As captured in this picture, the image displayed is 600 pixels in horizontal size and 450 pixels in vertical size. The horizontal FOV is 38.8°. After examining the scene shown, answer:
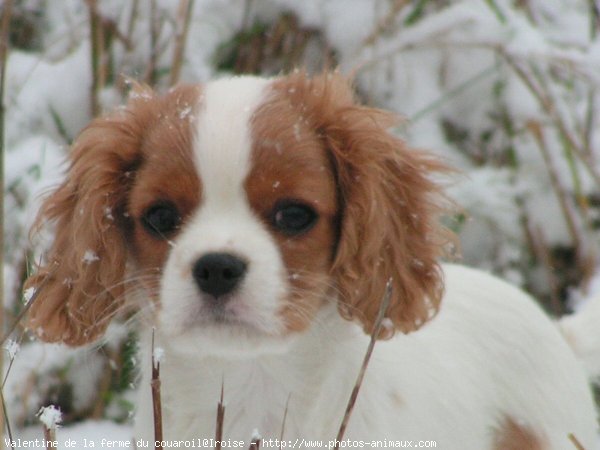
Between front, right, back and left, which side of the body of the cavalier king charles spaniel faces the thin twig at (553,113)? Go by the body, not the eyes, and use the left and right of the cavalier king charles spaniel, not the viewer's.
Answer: back

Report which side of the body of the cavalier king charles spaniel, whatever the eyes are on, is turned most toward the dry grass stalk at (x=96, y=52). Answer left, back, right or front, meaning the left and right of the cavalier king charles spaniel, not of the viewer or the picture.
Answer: right

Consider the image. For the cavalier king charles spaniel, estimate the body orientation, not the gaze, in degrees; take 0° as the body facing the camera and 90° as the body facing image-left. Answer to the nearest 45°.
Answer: approximately 45°

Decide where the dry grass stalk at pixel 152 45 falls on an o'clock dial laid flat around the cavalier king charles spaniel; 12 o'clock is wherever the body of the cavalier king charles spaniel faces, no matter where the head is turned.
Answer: The dry grass stalk is roughly at 4 o'clock from the cavalier king charles spaniel.

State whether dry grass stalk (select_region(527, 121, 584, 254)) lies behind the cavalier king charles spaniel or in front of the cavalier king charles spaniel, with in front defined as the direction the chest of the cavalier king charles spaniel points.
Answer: behind

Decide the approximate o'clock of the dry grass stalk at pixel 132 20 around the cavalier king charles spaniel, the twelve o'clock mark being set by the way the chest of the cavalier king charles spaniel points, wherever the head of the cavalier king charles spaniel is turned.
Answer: The dry grass stalk is roughly at 4 o'clock from the cavalier king charles spaniel.

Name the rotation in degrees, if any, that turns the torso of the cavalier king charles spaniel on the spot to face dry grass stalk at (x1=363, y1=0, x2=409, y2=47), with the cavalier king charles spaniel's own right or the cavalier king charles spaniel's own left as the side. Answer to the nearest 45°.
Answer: approximately 135° to the cavalier king charles spaniel's own right

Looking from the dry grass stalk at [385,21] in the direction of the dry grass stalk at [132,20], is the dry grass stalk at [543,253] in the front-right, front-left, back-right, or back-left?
back-left

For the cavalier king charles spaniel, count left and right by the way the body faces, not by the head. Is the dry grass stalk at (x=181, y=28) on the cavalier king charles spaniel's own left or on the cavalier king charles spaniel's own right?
on the cavalier king charles spaniel's own right

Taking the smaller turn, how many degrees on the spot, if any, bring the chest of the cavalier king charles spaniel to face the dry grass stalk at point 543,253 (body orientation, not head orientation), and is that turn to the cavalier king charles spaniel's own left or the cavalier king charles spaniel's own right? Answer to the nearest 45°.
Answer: approximately 180°
